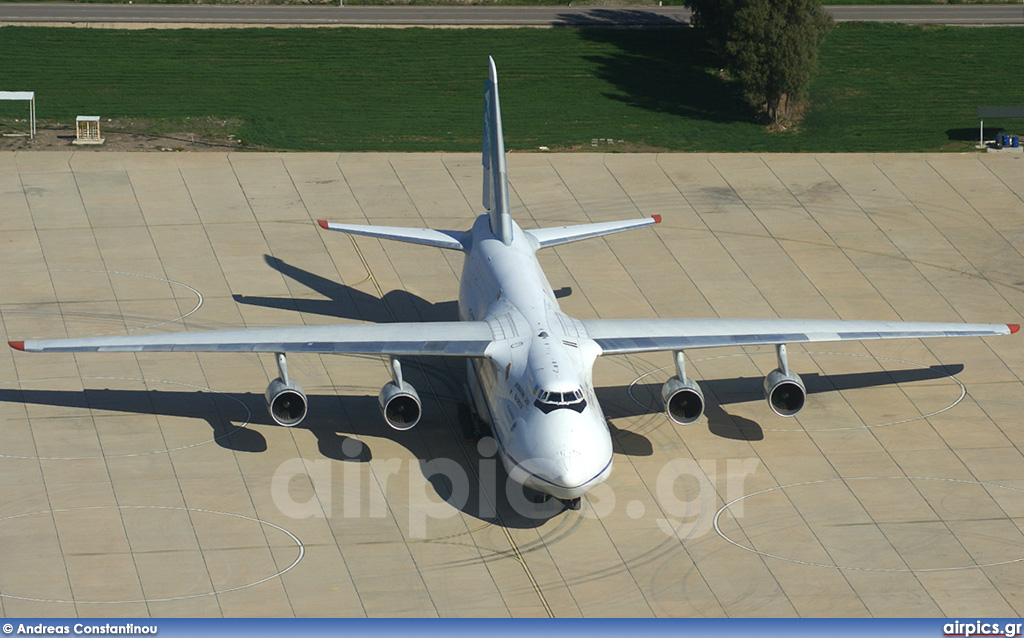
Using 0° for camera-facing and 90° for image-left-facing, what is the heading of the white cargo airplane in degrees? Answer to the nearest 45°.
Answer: approximately 0°
